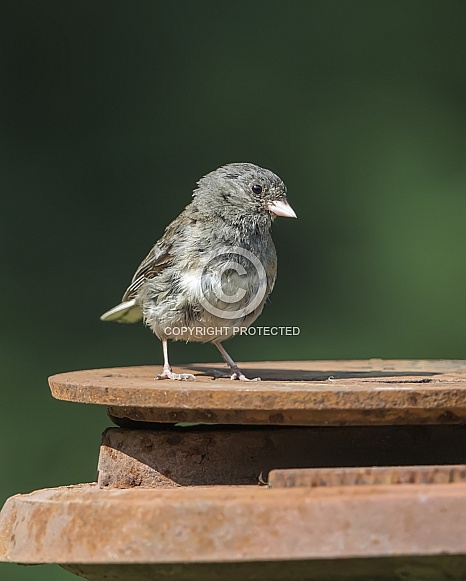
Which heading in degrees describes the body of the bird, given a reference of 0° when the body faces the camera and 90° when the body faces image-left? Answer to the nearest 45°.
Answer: approximately 315°
